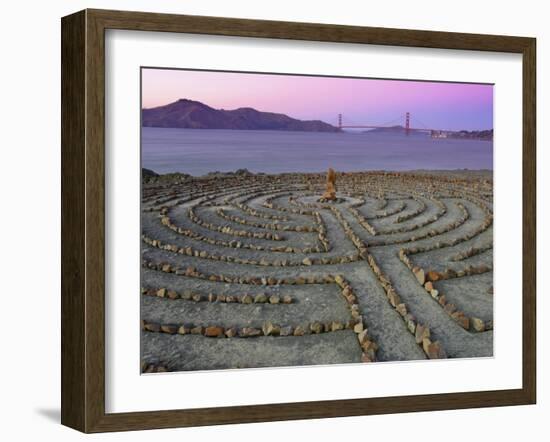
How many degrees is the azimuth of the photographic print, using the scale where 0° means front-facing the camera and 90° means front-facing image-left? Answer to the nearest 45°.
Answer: approximately 315°
